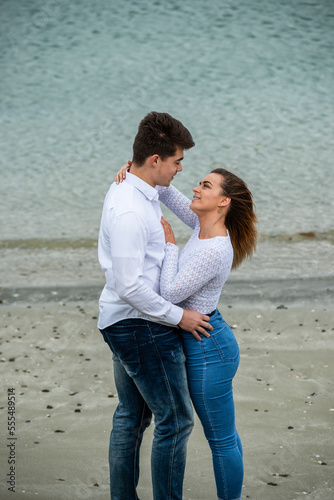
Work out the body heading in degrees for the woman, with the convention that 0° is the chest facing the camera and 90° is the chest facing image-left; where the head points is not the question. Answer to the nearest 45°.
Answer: approximately 90°

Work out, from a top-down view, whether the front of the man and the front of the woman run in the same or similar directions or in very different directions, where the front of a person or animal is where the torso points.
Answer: very different directions

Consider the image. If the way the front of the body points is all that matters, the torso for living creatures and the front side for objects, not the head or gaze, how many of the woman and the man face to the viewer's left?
1

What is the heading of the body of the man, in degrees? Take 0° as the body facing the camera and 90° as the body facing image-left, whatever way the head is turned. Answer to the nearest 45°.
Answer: approximately 270°

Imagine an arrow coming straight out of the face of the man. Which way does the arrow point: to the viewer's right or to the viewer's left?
to the viewer's right

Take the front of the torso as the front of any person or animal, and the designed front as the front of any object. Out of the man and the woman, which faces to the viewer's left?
the woman
